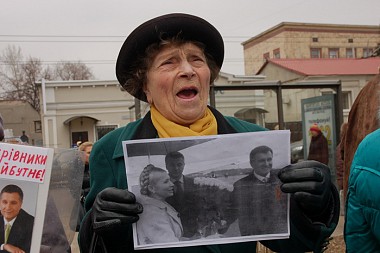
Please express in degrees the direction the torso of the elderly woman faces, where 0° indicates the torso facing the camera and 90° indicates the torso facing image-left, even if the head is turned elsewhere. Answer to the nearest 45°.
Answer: approximately 0°

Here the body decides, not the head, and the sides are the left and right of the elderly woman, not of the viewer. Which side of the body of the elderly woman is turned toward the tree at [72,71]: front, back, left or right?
back

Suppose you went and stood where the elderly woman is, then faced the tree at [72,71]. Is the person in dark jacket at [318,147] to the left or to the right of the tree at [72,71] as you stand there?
right

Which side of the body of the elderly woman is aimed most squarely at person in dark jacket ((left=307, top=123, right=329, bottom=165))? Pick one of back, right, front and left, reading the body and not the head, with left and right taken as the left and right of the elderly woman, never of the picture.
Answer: back
